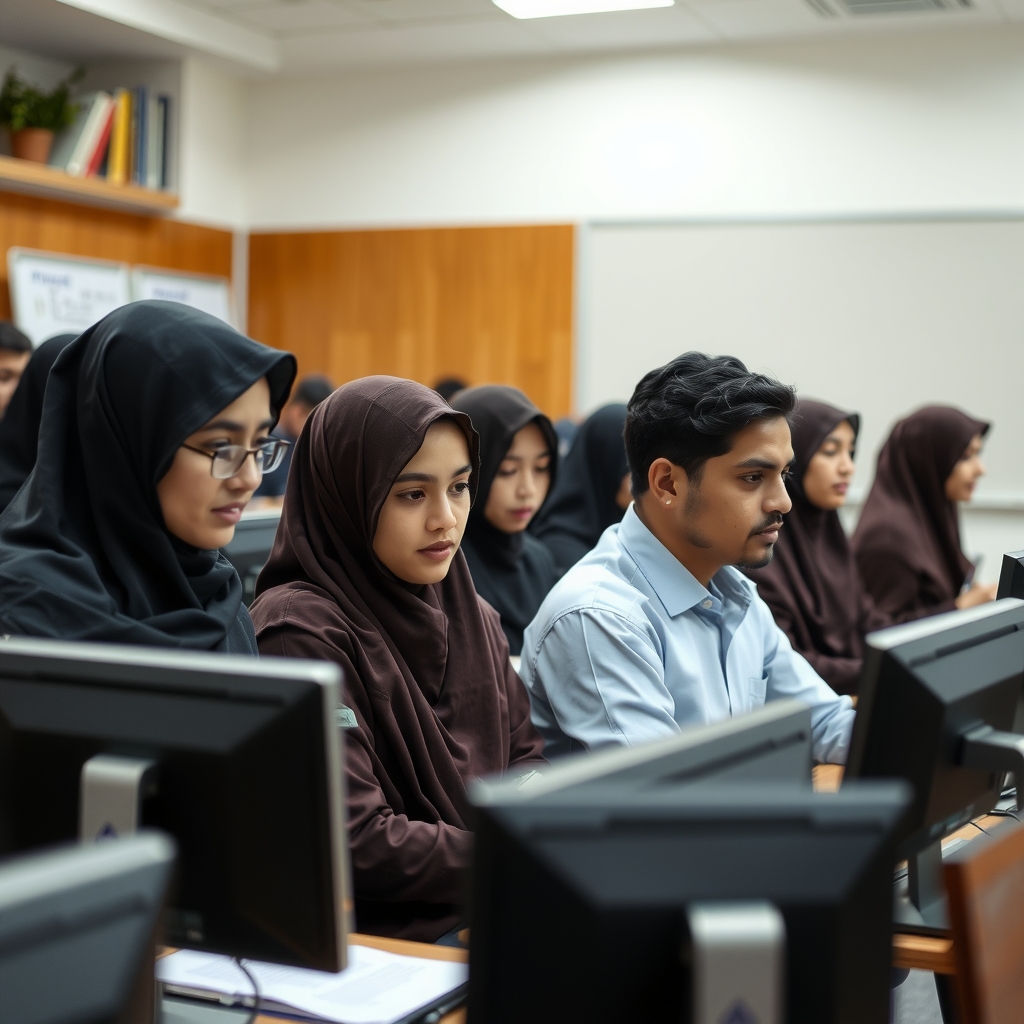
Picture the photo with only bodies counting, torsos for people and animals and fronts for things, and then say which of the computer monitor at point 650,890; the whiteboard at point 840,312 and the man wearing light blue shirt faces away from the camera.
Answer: the computer monitor

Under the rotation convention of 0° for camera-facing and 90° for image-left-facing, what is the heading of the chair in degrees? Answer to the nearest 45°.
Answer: approximately 135°

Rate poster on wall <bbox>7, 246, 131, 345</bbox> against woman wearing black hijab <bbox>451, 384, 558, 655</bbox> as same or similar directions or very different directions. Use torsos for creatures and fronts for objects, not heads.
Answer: same or similar directions

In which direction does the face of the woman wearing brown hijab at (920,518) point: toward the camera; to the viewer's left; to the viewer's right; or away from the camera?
to the viewer's right

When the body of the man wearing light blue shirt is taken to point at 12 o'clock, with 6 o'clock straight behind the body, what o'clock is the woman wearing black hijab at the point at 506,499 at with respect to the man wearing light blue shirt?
The woman wearing black hijab is roughly at 7 o'clock from the man wearing light blue shirt.

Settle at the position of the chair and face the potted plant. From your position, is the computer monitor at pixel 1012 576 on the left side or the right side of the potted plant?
right

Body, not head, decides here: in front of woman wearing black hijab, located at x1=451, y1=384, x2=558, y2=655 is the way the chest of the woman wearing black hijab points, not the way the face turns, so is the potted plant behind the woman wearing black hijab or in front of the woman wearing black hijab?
behind

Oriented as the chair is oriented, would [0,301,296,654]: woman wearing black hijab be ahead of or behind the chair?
ahead

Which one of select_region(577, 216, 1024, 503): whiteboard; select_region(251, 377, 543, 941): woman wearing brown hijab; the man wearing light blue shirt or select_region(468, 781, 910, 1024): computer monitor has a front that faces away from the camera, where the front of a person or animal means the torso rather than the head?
the computer monitor

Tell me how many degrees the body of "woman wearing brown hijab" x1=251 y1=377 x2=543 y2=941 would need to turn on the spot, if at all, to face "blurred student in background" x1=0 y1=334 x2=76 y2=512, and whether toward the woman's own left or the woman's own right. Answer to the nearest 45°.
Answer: approximately 180°

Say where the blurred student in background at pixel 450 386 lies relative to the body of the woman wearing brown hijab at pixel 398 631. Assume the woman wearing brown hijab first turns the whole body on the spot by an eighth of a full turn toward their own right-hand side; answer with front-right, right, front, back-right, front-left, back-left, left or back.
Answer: back

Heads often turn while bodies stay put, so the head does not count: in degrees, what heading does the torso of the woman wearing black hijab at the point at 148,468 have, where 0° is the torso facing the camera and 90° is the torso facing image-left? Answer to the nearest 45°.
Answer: approximately 315°

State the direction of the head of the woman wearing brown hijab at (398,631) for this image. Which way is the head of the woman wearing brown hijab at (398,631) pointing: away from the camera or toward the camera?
toward the camera

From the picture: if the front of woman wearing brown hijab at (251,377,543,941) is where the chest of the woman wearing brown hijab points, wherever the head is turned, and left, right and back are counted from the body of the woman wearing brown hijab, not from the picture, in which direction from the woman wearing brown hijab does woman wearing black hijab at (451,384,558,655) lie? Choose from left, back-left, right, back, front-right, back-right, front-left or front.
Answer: back-left

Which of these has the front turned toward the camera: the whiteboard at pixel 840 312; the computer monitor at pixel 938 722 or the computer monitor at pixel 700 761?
the whiteboard
